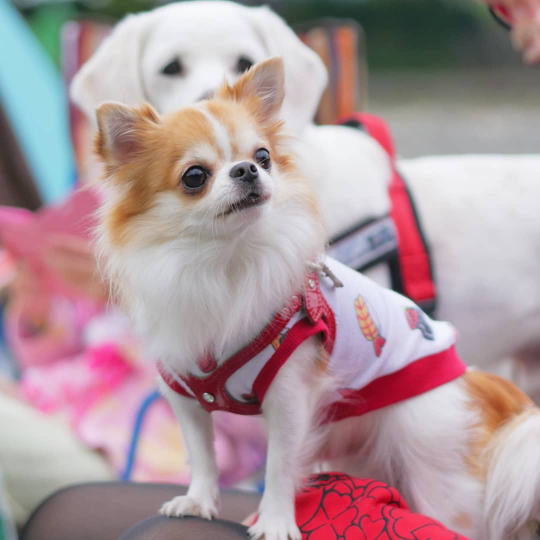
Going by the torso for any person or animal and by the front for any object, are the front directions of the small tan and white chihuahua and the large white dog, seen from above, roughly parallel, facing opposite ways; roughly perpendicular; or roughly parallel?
roughly parallel

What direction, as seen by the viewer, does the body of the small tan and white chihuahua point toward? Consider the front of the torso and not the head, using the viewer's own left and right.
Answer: facing the viewer and to the left of the viewer

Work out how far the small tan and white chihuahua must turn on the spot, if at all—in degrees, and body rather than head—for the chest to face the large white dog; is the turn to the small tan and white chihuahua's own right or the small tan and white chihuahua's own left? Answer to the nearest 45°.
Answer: approximately 135° to the small tan and white chihuahua's own right

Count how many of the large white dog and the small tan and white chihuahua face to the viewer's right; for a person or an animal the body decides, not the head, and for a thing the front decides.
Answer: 0

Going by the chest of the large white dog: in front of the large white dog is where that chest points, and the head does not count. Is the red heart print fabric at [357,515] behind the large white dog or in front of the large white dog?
in front
